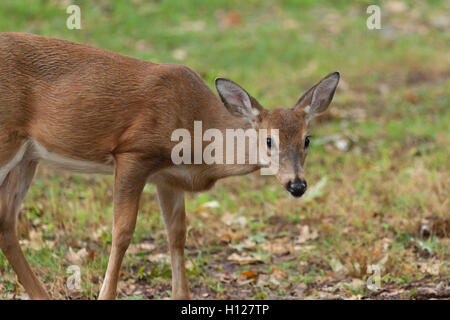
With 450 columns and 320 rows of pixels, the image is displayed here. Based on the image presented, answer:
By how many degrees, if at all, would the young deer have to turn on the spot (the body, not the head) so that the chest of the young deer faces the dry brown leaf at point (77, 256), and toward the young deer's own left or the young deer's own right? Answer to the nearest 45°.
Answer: approximately 90° to the young deer's own left

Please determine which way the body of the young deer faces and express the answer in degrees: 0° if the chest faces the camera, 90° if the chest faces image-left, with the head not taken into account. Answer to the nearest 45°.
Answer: approximately 270°

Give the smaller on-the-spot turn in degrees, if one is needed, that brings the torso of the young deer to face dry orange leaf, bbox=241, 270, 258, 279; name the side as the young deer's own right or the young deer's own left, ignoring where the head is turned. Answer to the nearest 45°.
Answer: approximately 45° to the young deer's own left

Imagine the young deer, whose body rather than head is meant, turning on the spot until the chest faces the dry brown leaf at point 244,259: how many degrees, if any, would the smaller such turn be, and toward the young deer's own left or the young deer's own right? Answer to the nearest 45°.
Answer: approximately 45° to the young deer's own left

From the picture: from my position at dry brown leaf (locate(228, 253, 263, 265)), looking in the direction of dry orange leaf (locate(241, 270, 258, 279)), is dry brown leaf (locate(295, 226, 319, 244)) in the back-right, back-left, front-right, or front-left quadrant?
back-left

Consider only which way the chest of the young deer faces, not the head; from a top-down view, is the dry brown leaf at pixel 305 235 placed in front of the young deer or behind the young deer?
in front
